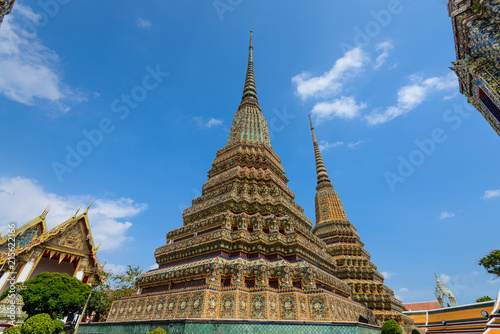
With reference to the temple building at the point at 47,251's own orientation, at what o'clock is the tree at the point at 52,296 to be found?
The tree is roughly at 1 o'clock from the temple building.

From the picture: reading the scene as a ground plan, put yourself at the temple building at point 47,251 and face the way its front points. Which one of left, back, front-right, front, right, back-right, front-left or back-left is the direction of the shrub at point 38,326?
front-right

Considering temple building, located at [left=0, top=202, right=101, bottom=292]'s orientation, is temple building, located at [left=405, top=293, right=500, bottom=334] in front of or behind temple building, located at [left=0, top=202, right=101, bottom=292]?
in front

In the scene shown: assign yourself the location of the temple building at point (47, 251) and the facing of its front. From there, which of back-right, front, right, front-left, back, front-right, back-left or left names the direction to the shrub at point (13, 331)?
front-right

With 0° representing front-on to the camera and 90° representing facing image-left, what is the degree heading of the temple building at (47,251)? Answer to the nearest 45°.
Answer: approximately 315°

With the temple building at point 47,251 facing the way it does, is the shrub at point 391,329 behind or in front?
in front
